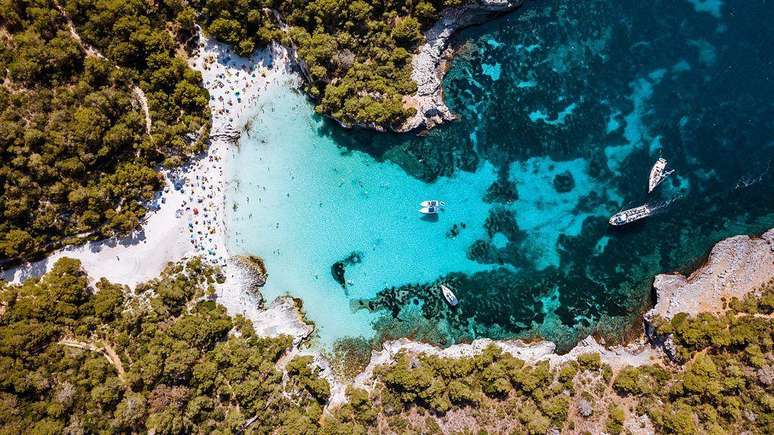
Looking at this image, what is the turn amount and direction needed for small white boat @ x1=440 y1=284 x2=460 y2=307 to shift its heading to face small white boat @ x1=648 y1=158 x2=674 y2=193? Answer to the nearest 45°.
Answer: approximately 135° to its right

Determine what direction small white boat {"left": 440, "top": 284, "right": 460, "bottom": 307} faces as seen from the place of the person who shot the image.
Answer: facing away from the viewer and to the left of the viewer

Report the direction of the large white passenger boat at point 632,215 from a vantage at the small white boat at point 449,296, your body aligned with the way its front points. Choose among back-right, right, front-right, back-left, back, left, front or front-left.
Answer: back-right
